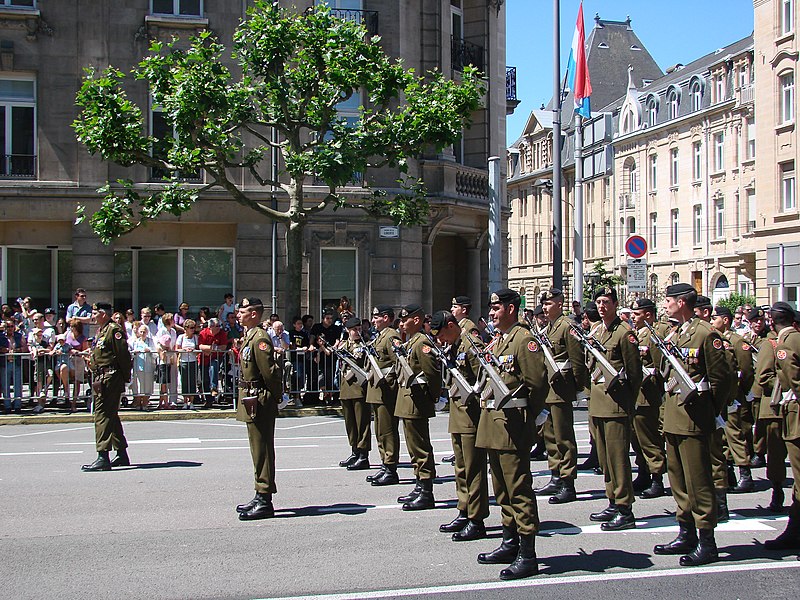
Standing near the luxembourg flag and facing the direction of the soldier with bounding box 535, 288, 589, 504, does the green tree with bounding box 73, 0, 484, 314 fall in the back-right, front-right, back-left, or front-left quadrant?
front-right

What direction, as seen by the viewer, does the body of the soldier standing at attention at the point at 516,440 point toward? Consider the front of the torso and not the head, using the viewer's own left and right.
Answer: facing the viewer and to the left of the viewer

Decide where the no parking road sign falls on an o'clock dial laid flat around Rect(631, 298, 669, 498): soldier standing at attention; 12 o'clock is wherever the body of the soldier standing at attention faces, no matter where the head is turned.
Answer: The no parking road sign is roughly at 3 o'clock from the soldier standing at attention.

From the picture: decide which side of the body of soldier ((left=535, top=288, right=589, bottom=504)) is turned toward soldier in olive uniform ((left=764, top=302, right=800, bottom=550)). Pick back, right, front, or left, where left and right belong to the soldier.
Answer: left

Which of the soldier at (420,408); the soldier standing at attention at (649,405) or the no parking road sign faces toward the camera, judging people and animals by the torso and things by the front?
the no parking road sign

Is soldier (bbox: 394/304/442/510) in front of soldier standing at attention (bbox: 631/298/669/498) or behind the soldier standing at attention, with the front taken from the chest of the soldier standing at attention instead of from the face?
in front

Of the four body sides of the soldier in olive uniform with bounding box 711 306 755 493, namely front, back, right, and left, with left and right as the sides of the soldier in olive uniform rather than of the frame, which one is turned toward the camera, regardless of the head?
left

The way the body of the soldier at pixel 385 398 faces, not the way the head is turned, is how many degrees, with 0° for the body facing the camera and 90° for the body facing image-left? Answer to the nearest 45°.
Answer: approximately 45°

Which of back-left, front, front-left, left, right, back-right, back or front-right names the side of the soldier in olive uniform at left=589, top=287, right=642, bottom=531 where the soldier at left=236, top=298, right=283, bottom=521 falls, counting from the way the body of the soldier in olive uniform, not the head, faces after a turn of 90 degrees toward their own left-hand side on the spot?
back-right

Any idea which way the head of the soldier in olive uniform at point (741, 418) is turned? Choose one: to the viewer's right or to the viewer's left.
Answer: to the viewer's left

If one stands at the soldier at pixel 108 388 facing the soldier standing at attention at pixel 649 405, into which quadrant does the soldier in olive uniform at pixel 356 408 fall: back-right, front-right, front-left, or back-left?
front-left

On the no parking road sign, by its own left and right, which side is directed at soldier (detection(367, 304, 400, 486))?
front

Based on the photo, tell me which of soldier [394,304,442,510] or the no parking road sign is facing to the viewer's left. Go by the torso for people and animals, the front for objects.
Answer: the soldier

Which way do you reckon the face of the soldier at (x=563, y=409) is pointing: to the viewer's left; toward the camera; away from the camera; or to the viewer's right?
to the viewer's left
